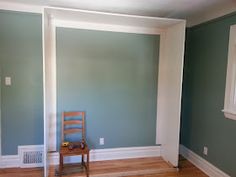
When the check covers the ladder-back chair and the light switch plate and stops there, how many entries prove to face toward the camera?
2

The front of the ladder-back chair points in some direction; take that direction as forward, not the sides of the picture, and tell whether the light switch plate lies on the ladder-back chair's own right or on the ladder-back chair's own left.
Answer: on the ladder-back chair's own right

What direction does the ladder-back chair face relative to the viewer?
toward the camera

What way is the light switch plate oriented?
toward the camera

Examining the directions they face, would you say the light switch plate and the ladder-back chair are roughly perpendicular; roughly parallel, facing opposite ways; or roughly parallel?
roughly parallel

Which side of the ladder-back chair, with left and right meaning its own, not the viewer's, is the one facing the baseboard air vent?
right

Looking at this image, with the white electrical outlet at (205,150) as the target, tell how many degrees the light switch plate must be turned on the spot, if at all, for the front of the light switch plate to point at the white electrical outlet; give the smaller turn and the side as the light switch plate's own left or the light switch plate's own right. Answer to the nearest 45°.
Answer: approximately 45° to the light switch plate's own left

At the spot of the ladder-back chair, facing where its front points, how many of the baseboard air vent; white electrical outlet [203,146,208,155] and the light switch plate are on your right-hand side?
2

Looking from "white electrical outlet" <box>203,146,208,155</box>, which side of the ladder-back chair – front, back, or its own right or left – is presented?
left
